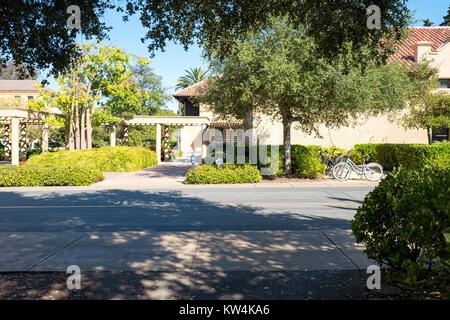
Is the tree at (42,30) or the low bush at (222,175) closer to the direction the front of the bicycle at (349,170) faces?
the low bush

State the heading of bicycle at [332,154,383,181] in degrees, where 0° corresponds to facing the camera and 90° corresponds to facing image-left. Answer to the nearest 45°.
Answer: approximately 90°

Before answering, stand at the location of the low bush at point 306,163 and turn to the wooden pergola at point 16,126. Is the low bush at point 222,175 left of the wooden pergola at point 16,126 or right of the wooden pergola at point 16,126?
left

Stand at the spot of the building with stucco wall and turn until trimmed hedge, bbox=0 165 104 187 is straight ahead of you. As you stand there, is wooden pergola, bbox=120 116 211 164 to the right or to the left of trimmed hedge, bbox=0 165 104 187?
right
